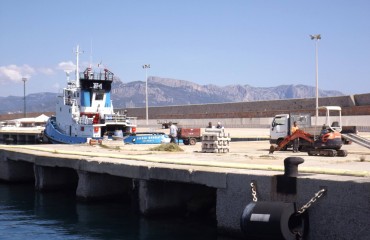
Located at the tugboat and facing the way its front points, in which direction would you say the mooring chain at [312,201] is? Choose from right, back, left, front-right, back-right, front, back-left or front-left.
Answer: back-left

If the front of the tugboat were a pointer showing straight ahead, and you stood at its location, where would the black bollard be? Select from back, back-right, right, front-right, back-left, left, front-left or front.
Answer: back-left

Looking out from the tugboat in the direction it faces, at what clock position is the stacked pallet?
The stacked pallet is roughly at 7 o'clock from the tugboat.

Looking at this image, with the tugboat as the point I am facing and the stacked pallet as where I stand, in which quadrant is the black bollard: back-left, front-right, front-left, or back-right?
back-left

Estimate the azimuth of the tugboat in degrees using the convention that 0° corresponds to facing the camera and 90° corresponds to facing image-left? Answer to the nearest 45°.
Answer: approximately 135°

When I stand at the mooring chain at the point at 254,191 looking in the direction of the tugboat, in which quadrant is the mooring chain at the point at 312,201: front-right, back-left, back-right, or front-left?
back-right

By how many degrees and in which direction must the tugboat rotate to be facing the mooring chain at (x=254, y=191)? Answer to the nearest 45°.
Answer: approximately 135° to its left
